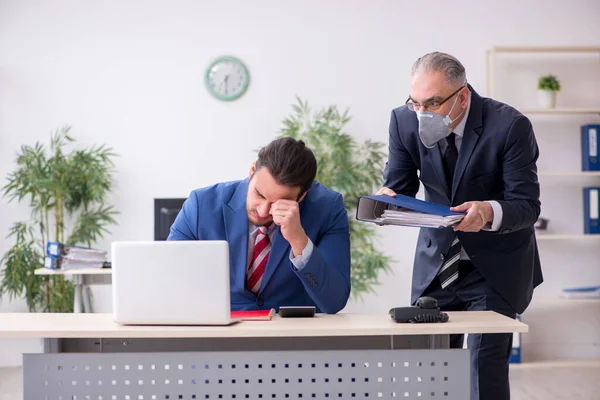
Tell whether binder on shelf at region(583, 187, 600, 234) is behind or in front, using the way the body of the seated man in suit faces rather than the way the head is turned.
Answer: behind

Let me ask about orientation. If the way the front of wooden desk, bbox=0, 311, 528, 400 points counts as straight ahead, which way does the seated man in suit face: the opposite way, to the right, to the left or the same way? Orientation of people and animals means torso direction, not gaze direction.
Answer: the opposite way

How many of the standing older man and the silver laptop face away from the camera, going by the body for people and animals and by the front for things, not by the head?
1

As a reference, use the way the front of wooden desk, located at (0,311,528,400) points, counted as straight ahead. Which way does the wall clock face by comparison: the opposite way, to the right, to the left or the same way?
the opposite way

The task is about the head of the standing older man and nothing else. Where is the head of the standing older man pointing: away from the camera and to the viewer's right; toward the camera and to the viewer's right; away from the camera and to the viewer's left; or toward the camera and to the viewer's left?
toward the camera and to the viewer's left

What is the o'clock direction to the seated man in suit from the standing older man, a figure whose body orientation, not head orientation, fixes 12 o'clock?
The seated man in suit is roughly at 1 o'clock from the standing older man.

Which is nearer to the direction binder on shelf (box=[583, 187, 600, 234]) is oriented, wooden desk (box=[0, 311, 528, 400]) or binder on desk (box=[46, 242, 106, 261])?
the wooden desk

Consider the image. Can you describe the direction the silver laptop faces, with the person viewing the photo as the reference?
facing away from the viewer
